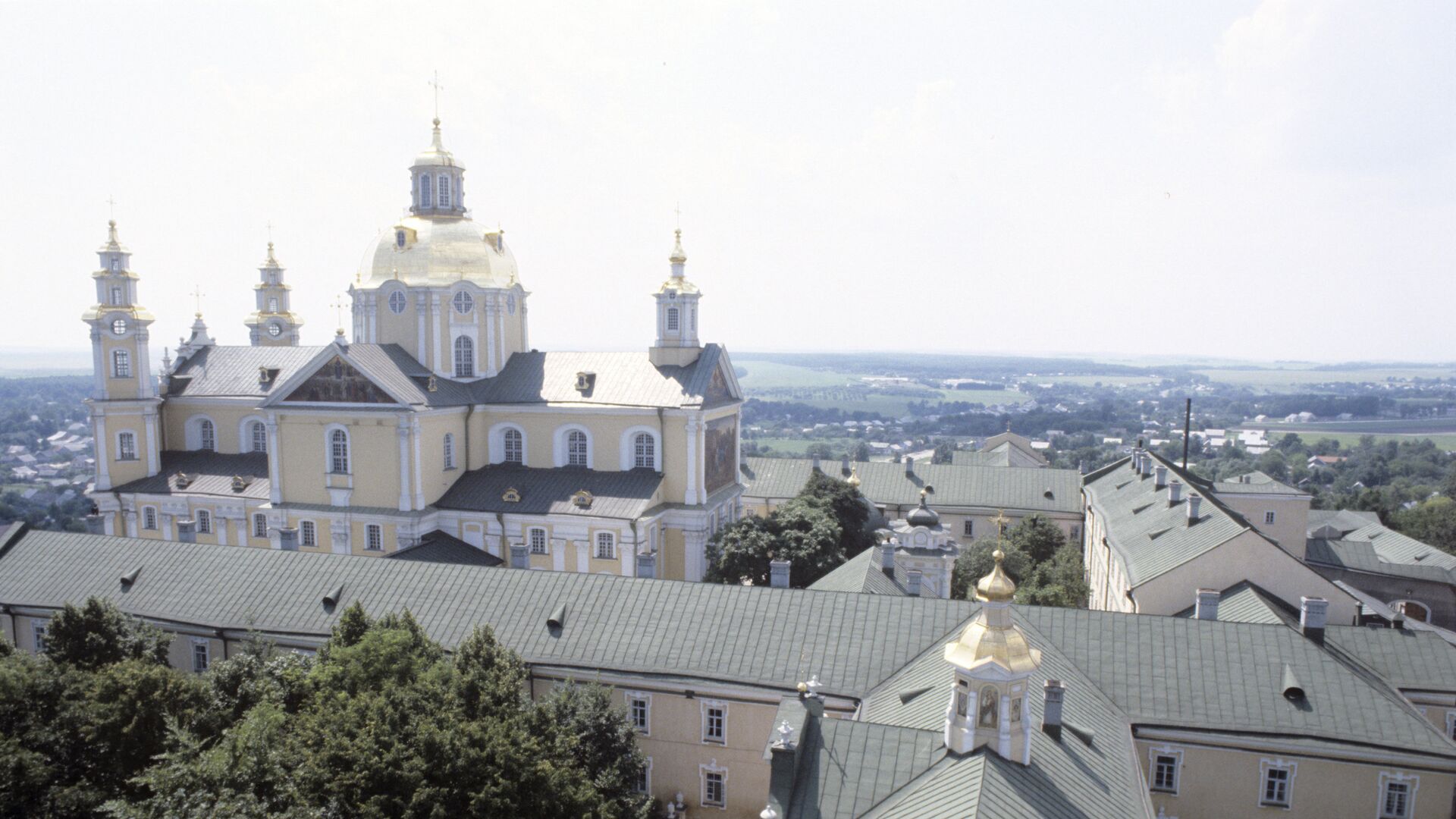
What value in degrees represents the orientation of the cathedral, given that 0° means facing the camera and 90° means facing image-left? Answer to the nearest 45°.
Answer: approximately 135°
